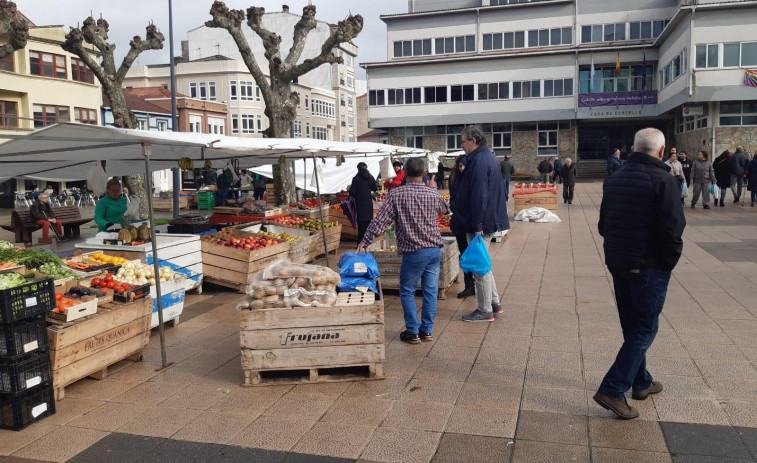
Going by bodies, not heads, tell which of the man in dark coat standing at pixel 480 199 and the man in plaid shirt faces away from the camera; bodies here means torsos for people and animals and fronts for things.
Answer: the man in plaid shirt

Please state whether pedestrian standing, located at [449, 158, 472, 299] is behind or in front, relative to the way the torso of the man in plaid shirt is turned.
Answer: in front

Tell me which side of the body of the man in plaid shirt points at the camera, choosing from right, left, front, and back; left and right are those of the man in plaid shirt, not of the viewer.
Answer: back

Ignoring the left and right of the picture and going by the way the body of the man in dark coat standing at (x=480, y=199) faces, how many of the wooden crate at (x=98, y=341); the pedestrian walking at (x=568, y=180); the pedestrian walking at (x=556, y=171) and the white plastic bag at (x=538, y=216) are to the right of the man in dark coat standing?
3

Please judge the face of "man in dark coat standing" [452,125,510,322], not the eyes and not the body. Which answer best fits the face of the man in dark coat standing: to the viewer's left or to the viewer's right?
to the viewer's left

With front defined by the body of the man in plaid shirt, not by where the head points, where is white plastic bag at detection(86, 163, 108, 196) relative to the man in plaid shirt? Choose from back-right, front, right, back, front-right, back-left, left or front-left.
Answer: front-left

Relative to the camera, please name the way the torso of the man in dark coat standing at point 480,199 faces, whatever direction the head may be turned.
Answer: to the viewer's left

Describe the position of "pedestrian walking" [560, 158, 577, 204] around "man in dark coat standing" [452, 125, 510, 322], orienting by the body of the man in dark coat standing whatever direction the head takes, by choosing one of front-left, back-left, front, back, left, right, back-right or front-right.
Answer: right

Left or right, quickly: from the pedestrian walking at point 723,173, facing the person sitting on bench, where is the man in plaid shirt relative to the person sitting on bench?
left

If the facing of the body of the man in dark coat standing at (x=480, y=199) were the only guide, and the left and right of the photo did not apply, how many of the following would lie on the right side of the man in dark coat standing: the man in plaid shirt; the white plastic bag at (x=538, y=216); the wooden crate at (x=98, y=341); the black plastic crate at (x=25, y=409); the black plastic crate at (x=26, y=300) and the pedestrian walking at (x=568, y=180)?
2
